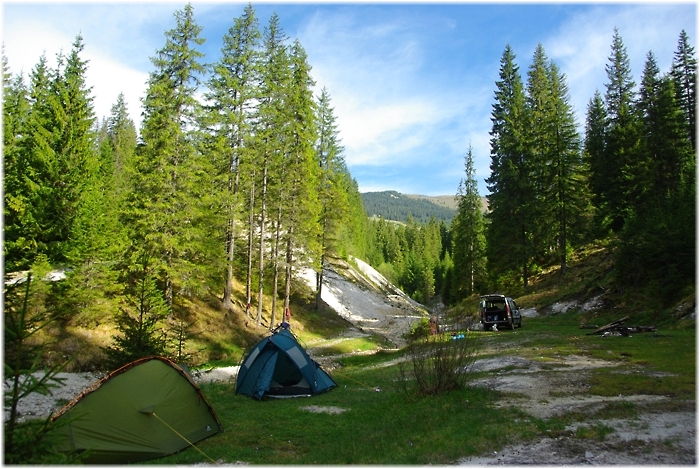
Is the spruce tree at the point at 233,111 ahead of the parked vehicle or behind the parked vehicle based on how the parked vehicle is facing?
behind

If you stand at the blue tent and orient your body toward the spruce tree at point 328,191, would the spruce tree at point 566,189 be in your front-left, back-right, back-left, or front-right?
front-right

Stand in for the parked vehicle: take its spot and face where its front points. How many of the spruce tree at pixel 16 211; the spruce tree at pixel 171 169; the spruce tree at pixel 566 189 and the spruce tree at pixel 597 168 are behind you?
2

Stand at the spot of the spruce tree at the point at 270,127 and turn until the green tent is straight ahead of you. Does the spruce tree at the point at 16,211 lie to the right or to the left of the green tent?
right

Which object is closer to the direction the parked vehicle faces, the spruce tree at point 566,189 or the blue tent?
the spruce tree

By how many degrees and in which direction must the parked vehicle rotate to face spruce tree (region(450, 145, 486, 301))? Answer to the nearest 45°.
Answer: approximately 45° to its left

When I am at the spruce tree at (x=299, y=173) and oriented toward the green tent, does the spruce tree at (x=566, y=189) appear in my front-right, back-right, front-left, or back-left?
back-left

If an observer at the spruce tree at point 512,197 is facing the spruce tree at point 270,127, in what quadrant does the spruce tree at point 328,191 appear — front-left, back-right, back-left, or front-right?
front-right

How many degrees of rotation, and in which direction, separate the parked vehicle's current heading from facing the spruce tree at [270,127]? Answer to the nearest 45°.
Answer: approximately 135° to its left

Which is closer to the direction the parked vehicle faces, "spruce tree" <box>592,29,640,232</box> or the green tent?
the spruce tree

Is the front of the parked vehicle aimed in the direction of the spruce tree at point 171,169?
no

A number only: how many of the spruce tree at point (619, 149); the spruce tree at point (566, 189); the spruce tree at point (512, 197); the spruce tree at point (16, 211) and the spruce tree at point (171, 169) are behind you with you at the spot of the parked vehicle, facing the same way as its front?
2

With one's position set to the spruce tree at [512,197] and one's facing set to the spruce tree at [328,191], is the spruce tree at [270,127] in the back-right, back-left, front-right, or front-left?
front-left

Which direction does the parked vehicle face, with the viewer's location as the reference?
facing away from the viewer and to the right of the viewer

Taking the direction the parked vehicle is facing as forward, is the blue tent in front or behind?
behind
